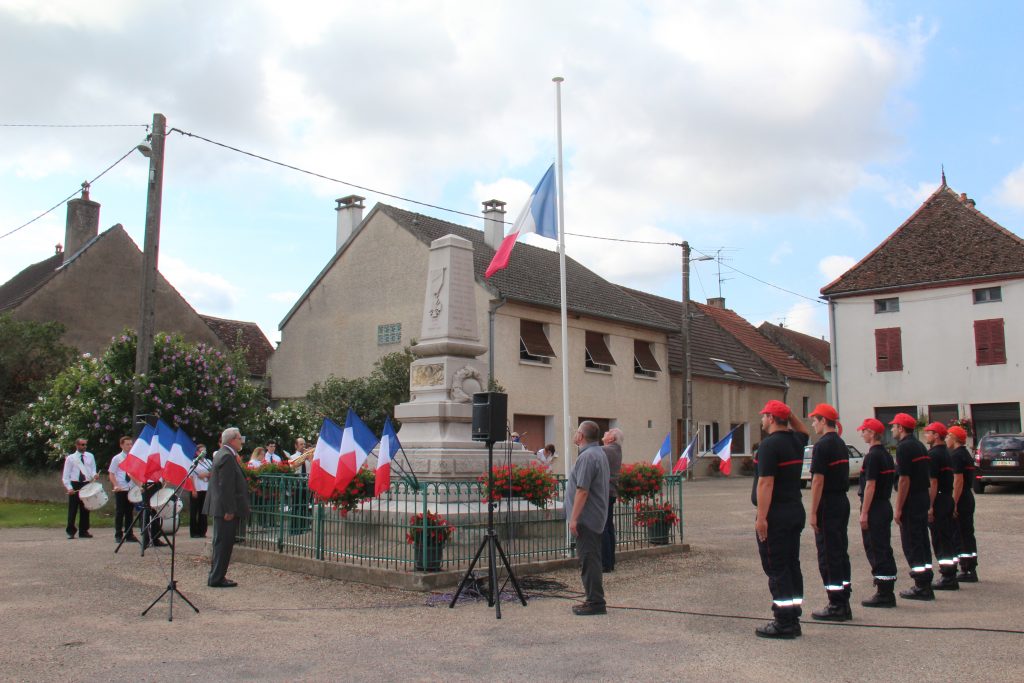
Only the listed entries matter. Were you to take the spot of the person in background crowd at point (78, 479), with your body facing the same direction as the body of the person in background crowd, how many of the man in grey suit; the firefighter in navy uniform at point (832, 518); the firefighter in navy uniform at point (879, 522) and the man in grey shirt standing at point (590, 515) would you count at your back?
0

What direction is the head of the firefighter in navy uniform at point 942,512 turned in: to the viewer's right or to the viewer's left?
to the viewer's left

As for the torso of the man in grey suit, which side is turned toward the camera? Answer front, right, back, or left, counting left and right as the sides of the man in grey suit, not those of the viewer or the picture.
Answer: right

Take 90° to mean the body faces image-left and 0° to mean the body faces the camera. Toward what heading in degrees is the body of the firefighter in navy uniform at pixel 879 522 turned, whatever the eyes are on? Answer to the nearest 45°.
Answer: approximately 90°

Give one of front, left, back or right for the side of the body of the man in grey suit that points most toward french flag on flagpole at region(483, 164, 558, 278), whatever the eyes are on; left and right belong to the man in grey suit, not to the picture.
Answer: front

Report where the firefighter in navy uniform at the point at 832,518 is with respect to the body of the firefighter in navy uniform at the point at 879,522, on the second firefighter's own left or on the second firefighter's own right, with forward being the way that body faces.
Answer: on the second firefighter's own left

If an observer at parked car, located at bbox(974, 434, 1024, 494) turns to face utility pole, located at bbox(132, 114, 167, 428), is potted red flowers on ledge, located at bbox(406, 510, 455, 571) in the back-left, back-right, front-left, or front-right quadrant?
front-left

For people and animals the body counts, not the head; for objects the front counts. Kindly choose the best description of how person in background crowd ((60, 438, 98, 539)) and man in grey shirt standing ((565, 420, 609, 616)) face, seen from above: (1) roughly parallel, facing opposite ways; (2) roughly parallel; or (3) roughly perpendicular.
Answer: roughly parallel, facing opposite ways

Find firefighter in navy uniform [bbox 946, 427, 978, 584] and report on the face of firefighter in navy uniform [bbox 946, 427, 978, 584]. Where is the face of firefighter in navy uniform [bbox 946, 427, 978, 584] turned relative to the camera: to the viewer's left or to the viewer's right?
to the viewer's left

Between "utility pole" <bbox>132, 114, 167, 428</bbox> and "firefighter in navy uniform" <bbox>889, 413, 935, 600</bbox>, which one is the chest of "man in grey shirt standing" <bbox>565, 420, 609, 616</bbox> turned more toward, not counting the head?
the utility pole

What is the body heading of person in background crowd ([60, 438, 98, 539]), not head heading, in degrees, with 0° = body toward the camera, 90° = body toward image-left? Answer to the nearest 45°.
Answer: approximately 315°
